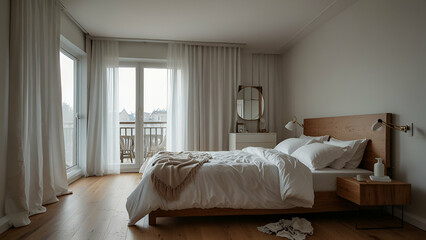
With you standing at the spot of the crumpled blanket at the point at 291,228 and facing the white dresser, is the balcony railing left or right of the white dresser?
left

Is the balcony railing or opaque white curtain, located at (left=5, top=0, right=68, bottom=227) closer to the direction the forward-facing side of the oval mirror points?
the opaque white curtain

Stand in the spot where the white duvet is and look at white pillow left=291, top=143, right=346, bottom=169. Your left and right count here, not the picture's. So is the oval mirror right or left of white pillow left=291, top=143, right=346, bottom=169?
left

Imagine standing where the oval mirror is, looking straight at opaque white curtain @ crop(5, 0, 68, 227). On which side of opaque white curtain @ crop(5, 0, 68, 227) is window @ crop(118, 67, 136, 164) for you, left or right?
right

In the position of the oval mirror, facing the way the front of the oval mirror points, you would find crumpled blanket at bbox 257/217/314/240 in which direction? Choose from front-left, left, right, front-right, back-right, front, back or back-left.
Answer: front

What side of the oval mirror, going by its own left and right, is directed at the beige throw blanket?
front

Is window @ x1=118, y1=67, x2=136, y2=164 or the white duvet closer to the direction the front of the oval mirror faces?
the white duvet

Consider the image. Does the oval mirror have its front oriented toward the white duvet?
yes

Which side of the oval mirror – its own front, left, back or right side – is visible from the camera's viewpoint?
front

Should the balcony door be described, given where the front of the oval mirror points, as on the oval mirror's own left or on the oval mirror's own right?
on the oval mirror's own right

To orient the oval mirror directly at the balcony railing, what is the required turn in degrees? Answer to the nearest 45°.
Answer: approximately 90° to its right

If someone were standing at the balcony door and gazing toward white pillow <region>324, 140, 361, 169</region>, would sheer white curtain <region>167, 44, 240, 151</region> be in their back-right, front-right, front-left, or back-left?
front-left

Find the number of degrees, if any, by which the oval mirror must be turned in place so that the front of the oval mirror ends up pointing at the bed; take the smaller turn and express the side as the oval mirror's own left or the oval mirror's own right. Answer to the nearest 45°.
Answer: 0° — it already faces it

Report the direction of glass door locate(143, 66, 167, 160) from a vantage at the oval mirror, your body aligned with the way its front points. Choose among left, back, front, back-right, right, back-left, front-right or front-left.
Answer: right

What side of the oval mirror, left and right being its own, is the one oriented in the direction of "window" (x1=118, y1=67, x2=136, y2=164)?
right

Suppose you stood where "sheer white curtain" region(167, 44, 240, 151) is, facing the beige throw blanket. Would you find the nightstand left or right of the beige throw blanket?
left

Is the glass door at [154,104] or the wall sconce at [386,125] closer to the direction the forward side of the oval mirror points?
the wall sconce

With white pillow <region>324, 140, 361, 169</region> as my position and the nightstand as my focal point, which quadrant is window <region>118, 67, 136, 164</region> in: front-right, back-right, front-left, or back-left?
back-right

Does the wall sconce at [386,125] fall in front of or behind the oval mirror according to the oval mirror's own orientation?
in front
